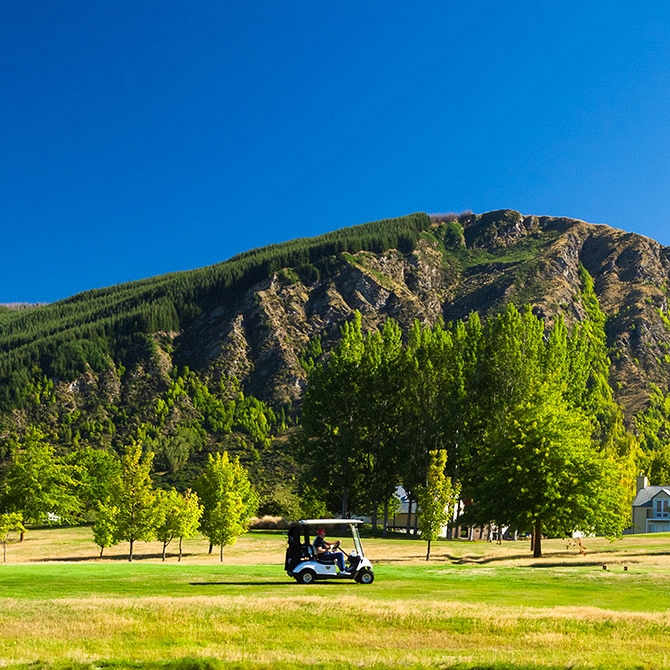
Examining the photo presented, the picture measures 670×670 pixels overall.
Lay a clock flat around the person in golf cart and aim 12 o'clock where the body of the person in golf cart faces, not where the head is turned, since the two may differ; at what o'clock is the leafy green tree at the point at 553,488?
The leafy green tree is roughly at 10 o'clock from the person in golf cart.

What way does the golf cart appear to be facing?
to the viewer's right

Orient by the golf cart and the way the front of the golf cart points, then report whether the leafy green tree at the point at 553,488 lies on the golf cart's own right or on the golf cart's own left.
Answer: on the golf cart's own left

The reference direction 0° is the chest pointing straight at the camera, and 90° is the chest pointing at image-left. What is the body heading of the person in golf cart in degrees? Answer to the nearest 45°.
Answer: approximately 270°
